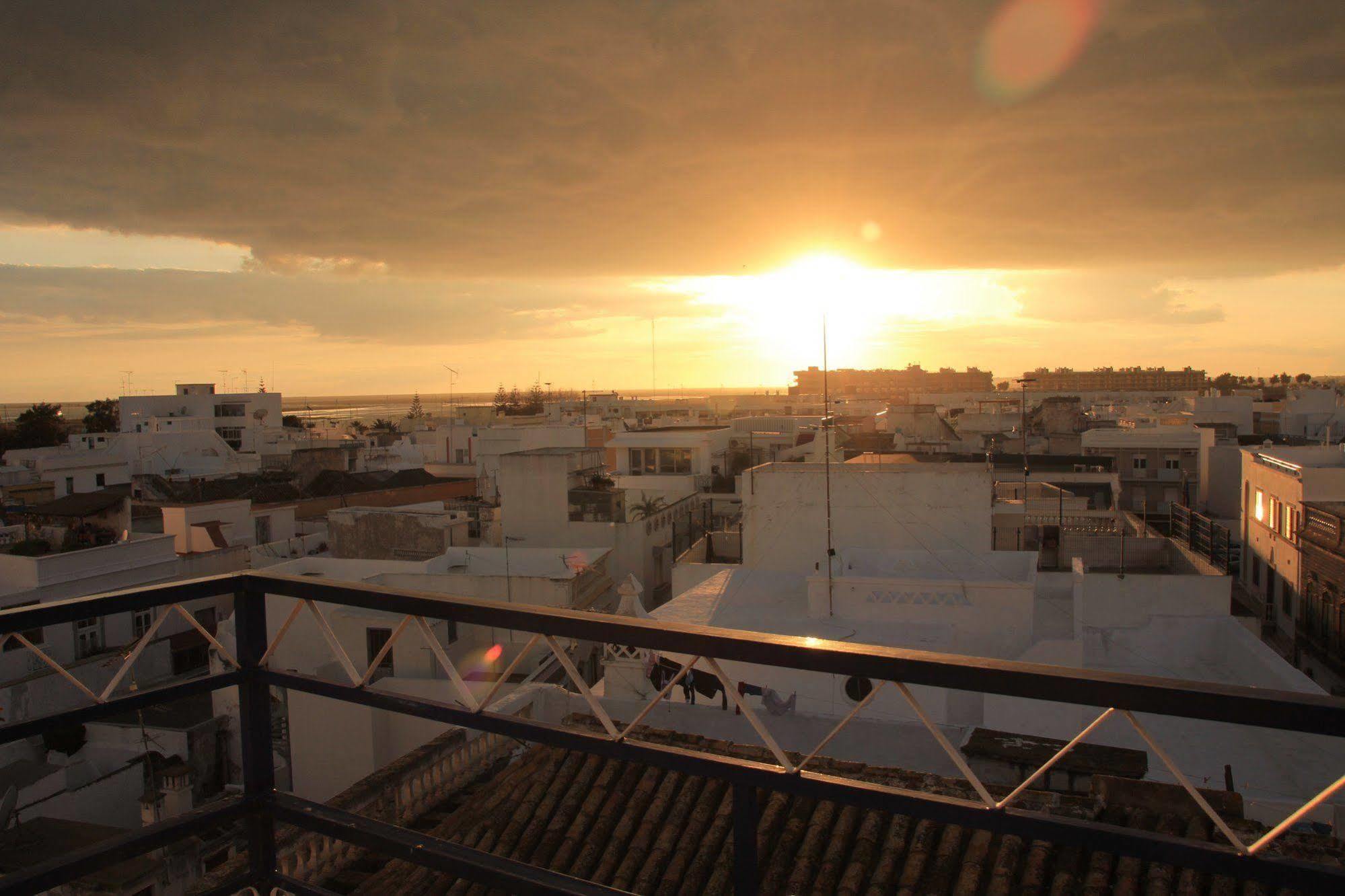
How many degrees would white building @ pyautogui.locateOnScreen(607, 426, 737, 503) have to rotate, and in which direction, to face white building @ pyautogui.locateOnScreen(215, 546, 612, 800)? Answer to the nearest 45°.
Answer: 0° — it already faces it

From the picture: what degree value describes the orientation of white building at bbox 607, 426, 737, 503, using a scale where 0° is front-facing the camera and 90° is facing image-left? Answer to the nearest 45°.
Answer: approximately 0°

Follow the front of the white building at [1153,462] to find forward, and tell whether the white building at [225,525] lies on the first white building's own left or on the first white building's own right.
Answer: on the first white building's own right

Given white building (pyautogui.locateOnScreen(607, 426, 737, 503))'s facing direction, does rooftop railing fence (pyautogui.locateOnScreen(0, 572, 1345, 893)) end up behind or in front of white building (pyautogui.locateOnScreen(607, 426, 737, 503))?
in front

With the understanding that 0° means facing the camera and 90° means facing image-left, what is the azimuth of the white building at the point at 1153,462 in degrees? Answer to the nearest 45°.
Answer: approximately 0°

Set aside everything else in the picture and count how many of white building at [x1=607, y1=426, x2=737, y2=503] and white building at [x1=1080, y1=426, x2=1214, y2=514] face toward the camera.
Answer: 2

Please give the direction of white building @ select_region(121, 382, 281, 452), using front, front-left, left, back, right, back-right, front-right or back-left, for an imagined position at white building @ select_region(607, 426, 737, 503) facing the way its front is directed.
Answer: back-right

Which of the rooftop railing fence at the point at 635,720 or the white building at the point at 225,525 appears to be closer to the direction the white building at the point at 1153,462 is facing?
the rooftop railing fence

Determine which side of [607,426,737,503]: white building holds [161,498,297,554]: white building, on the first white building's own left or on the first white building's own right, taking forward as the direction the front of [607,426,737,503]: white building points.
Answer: on the first white building's own right

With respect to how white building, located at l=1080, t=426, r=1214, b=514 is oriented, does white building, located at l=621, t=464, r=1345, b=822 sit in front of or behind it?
in front

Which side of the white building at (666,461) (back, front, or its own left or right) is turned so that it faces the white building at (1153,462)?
left

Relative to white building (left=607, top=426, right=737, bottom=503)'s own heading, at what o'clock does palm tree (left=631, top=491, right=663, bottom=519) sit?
The palm tree is roughly at 12 o'clock from the white building.

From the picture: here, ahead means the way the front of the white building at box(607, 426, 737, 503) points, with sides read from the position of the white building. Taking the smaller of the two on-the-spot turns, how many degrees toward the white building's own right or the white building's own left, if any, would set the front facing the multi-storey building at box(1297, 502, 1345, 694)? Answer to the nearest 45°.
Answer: approximately 45° to the white building's own left
